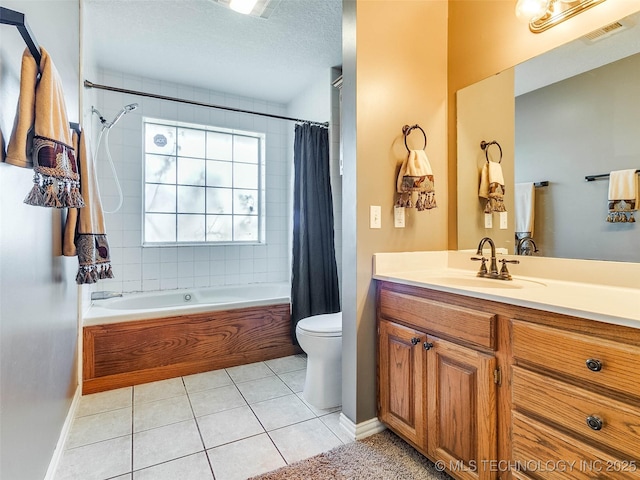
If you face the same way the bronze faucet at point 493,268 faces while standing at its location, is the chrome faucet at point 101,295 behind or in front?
in front

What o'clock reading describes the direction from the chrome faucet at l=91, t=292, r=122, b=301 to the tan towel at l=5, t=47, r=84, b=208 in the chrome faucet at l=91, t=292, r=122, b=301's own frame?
The tan towel is roughly at 3 o'clock from the chrome faucet.

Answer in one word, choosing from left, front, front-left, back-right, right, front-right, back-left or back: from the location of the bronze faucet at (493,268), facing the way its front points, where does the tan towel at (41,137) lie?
front

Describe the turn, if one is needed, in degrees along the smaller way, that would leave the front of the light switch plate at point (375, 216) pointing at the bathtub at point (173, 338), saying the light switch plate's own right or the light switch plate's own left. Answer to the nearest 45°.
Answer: approximately 90° to the light switch plate's own right

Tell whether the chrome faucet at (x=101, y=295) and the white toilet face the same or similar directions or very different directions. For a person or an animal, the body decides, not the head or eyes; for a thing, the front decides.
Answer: very different directions

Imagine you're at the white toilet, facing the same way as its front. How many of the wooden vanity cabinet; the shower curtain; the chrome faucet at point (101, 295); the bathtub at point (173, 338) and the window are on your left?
1

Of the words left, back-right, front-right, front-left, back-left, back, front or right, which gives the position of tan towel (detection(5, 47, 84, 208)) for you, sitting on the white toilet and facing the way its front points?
front

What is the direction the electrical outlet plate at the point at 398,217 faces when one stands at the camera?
facing the viewer

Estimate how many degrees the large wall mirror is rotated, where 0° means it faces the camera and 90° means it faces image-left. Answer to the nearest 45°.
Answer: approximately 45°

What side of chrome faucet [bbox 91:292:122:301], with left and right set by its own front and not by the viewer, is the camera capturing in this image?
right

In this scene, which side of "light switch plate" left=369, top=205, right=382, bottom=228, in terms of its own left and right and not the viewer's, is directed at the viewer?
front
